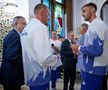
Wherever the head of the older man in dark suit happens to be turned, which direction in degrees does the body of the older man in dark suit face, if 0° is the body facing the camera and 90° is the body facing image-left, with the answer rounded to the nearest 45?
approximately 270°

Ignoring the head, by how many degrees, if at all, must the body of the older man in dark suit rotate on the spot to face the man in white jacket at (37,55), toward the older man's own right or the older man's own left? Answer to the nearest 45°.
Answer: approximately 45° to the older man's own right
